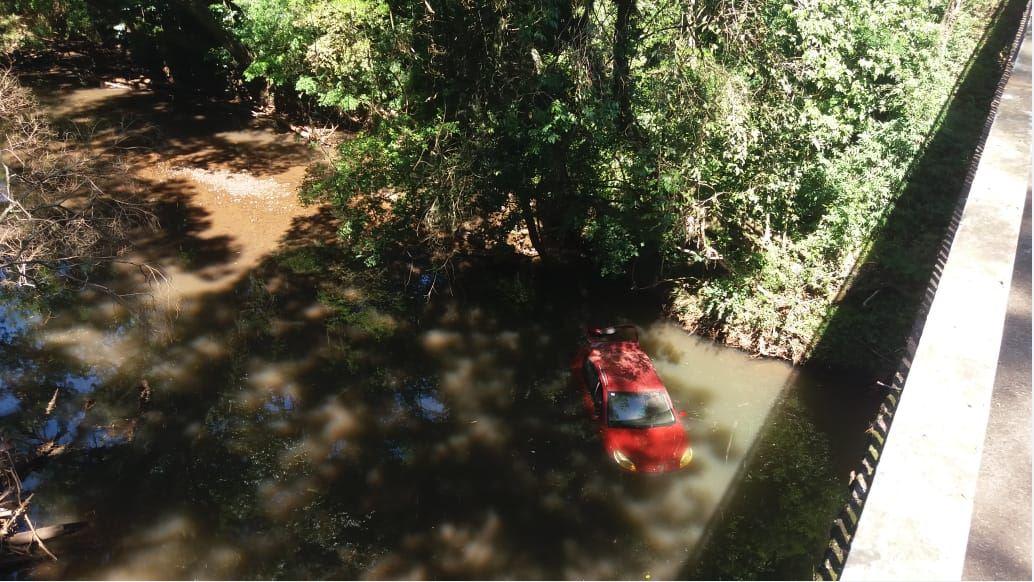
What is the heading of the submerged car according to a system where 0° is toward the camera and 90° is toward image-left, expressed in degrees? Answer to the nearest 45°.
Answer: approximately 315°

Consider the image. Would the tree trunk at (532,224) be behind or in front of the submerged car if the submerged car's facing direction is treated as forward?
behind

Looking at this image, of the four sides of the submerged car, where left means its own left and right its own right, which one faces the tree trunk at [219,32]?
back

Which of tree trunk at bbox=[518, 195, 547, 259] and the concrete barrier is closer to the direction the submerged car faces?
the concrete barrier

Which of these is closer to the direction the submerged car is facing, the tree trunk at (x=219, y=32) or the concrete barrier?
the concrete barrier
